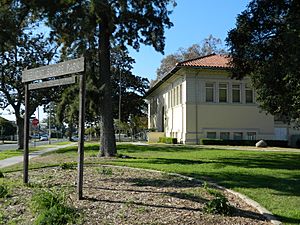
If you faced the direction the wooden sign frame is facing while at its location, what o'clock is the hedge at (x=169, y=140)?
The hedge is roughly at 5 o'clock from the wooden sign frame.

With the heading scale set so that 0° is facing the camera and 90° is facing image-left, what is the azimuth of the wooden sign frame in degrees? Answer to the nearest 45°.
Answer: approximately 45°

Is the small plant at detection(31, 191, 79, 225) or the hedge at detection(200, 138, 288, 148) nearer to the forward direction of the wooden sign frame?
the small plant

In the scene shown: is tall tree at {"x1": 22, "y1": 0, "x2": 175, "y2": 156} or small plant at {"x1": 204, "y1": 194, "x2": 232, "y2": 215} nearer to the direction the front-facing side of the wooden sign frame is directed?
the small plant

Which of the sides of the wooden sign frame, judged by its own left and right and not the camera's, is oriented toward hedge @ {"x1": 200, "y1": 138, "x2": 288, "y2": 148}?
back

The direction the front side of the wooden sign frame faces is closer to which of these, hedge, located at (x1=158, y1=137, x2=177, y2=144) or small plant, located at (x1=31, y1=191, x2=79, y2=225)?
the small plant

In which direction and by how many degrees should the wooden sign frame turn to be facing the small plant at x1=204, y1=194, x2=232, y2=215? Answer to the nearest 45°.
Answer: approximately 90° to its left

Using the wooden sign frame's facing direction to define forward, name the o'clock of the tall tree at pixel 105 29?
The tall tree is roughly at 5 o'clock from the wooden sign frame.
